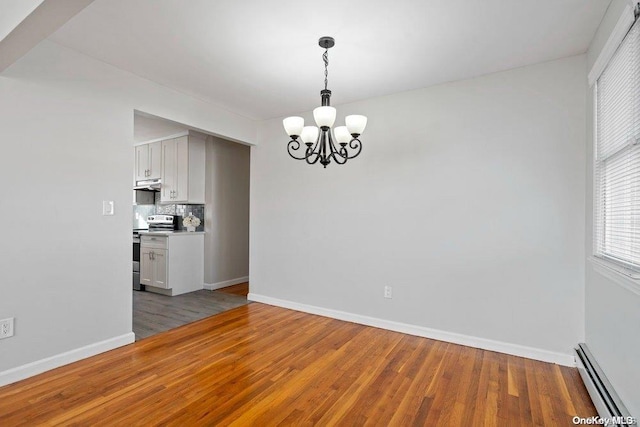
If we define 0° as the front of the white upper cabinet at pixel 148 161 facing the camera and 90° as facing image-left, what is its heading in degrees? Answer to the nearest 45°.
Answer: approximately 45°

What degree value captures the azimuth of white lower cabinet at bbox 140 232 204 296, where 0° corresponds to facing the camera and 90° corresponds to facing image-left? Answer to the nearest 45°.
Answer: approximately 45°

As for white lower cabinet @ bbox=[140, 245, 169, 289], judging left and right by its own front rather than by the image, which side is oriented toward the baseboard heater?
left

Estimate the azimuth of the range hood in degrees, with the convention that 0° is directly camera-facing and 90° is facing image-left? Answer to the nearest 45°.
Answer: approximately 45°

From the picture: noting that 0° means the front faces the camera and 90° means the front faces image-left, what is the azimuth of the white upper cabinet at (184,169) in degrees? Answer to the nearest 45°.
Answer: approximately 45°
